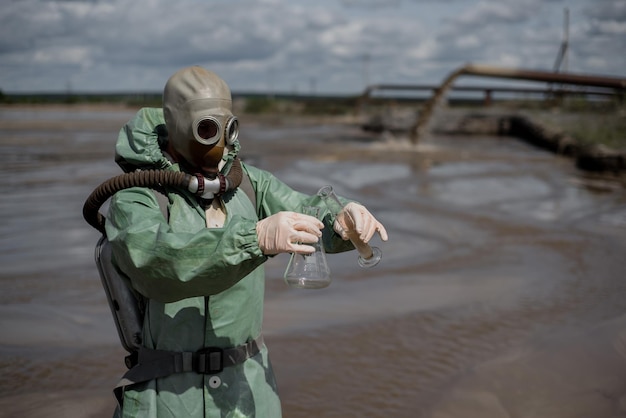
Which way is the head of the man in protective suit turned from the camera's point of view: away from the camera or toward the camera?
toward the camera

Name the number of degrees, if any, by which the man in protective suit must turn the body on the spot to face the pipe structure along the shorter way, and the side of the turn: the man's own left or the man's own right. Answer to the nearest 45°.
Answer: approximately 90° to the man's own left
